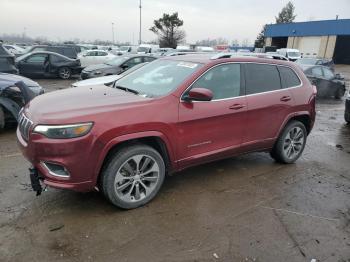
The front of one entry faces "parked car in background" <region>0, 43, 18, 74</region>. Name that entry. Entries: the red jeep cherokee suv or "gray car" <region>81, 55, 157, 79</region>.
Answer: the gray car

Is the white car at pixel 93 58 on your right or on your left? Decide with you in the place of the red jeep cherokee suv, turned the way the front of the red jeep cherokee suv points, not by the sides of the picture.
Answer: on your right

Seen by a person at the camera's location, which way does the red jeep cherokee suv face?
facing the viewer and to the left of the viewer

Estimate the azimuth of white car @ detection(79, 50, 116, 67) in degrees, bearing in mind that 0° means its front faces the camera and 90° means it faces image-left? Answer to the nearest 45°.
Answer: approximately 45°

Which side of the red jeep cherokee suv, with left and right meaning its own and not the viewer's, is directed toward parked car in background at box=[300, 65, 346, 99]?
back

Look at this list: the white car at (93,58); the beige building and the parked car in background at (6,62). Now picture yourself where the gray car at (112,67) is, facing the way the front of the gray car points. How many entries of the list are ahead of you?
1

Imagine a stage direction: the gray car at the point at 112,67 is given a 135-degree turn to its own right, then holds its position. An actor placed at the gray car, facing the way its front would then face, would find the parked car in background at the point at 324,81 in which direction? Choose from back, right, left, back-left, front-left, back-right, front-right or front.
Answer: right

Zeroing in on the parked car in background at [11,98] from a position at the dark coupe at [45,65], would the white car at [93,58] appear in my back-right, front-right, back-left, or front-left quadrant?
back-left

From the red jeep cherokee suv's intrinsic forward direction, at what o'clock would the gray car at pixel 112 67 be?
The gray car is roughly at 4 o'clock from the red jeep cherokee suv.

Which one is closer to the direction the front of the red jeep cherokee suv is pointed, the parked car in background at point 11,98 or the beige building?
the parked car in background

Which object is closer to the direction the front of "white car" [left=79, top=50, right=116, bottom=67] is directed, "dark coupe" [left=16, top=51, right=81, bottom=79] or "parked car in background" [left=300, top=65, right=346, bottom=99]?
the dark coupe
